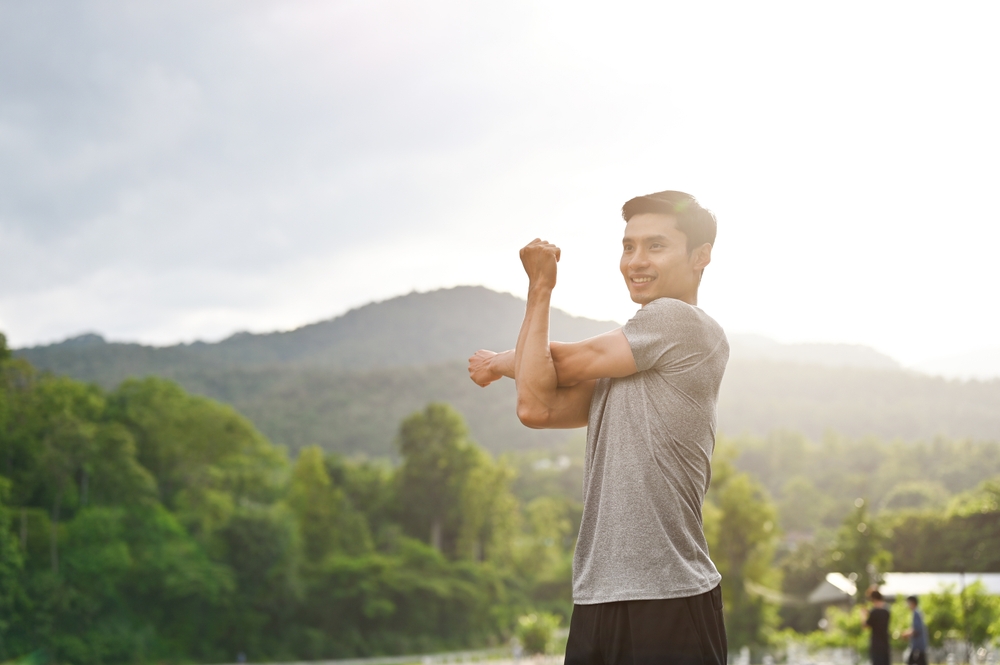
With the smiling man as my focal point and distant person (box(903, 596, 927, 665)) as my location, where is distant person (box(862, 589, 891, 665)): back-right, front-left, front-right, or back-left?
front-right

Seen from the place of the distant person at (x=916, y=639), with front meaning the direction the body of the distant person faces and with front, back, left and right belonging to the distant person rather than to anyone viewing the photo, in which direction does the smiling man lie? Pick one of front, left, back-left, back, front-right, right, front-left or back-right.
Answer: left

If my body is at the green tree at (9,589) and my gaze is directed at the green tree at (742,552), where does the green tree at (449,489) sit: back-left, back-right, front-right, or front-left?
front-left

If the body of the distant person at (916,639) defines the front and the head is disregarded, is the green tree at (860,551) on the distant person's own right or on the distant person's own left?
on the distant person's own right

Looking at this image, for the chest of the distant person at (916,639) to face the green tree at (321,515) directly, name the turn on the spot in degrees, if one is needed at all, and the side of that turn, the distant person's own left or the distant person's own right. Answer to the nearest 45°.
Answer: approximately 45° to the distant person's own right

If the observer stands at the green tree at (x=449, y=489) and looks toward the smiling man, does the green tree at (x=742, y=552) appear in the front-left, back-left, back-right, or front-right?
front-left

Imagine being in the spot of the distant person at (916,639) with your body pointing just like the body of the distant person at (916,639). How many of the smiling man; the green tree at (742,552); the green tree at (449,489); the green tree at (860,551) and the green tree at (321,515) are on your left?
1

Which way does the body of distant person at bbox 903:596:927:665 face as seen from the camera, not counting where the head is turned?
to the viewer's left

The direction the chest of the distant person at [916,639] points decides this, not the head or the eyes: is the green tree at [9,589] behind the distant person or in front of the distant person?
in front
